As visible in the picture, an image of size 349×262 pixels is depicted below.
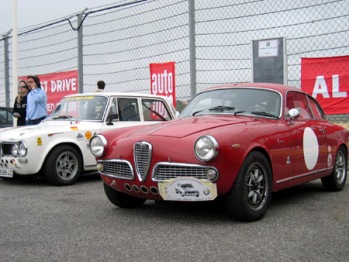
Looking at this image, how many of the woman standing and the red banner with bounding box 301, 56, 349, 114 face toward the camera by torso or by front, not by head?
2

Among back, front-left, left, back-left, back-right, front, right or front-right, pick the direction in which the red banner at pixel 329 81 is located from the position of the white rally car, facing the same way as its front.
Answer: back-left

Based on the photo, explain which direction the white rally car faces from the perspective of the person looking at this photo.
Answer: facing the viewer and to the left of the viewer

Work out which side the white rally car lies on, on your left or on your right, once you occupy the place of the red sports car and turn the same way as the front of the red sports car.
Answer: on your right

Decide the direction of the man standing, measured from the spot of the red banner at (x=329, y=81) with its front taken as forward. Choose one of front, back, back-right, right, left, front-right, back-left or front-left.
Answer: right

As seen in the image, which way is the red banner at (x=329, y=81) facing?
toward the camera

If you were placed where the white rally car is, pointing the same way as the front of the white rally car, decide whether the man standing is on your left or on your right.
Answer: on your right

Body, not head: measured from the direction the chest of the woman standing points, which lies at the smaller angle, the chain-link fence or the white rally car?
the white rally car

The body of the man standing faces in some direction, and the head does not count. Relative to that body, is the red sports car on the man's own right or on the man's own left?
on the man's own left

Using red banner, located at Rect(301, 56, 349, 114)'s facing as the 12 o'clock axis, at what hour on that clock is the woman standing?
The woman standing is roughly at 3 o'clock from the red banner.

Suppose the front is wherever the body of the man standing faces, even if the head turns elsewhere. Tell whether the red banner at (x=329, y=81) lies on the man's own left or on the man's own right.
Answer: on the man's own left

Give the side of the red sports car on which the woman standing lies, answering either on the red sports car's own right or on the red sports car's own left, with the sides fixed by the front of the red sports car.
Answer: on the red sports car's own right

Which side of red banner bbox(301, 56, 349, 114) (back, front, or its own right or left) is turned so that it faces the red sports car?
front

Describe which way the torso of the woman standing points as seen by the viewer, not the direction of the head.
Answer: toward the camera

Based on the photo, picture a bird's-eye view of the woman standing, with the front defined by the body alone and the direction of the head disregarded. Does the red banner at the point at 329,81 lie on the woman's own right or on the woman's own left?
on the woman's own left
